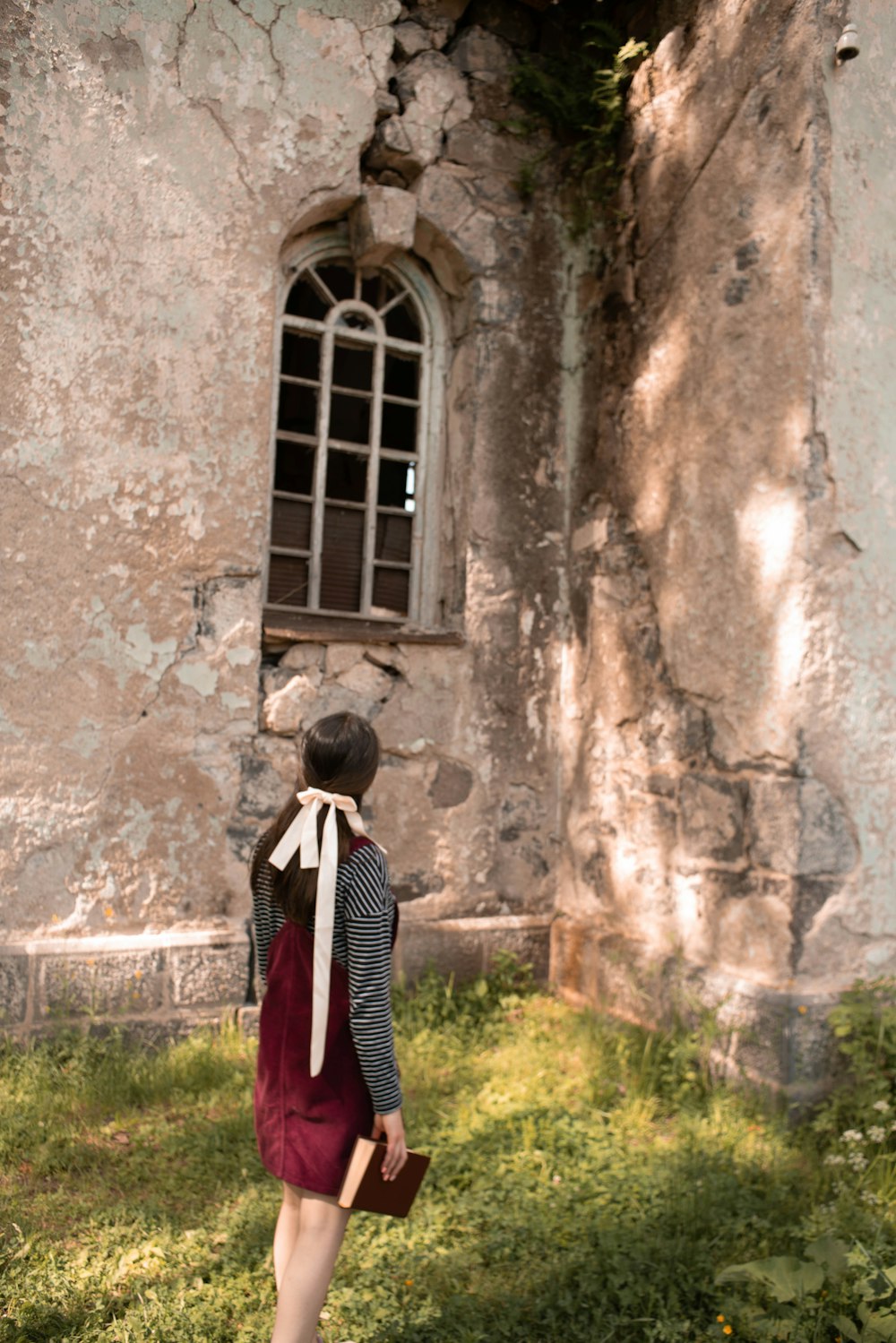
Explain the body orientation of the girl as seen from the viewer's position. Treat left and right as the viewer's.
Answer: facing away from the viewer and to the right of the viewer

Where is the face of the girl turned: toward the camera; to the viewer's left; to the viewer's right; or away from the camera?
away from the camera
